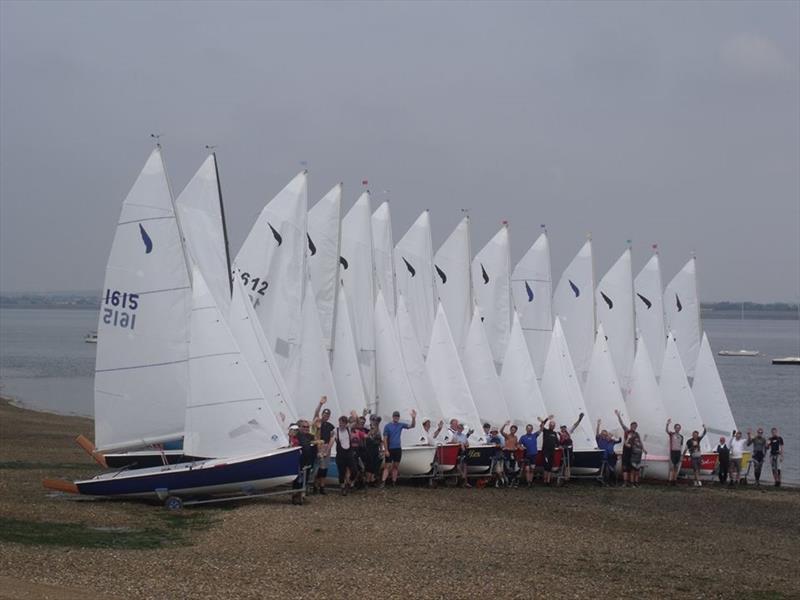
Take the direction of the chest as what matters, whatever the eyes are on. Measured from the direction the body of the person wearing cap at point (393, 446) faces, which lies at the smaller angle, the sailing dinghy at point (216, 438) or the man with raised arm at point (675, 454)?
the sailing dinghy

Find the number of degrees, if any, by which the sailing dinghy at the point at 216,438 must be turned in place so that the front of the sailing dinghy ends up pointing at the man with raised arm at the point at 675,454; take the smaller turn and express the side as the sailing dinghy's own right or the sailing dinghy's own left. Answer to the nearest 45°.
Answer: approximately 45° to the sailing dinghy's own left

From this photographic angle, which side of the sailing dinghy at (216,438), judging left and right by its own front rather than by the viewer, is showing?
right

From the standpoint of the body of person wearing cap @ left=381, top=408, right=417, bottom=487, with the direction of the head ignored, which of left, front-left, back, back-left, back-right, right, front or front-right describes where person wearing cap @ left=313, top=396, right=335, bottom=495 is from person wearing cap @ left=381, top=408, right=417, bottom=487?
front-right

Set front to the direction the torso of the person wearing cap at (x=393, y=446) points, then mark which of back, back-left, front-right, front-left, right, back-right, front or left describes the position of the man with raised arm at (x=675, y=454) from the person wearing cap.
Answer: back-left

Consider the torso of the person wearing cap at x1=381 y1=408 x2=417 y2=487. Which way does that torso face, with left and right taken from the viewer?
facing the viewer

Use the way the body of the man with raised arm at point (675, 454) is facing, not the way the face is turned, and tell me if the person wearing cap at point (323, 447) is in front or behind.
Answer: in front

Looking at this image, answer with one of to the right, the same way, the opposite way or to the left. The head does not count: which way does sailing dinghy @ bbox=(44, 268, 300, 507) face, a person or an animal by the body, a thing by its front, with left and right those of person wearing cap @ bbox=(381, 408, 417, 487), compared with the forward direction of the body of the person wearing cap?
to the left

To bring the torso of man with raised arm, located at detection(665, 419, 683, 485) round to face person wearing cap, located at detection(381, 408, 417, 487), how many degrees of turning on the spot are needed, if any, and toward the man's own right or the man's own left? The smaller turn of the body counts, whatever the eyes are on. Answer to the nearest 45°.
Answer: approximately 45° to the man's own right
